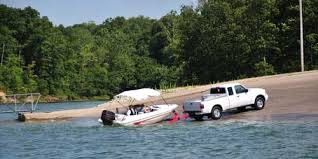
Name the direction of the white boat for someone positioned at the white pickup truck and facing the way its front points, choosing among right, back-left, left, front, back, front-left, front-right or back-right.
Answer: back-left

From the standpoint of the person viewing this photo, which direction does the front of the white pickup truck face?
facing away from the viewer and to the right of the viewer
